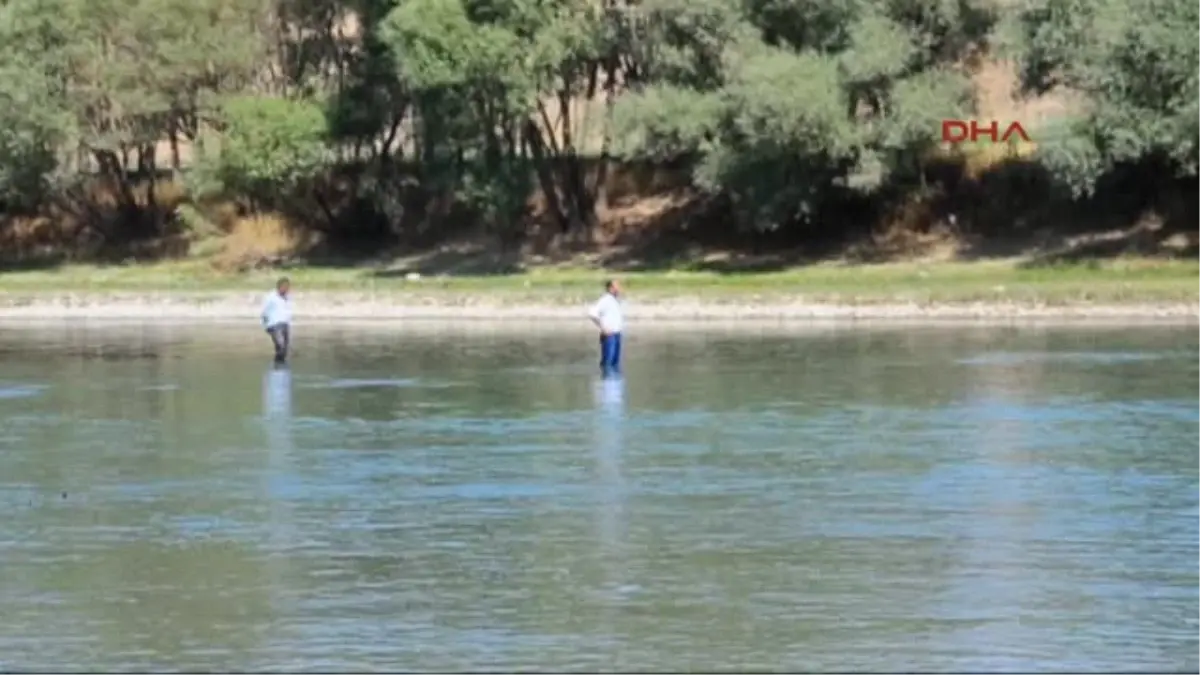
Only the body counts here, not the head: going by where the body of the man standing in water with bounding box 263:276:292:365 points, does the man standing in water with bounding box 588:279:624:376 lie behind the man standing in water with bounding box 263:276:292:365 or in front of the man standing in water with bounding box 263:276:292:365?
in front

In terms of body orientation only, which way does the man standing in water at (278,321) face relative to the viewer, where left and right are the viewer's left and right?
facing the viewer and to the right of the viewer

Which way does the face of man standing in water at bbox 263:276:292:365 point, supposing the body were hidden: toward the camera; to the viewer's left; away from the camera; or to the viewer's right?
toward the camera
